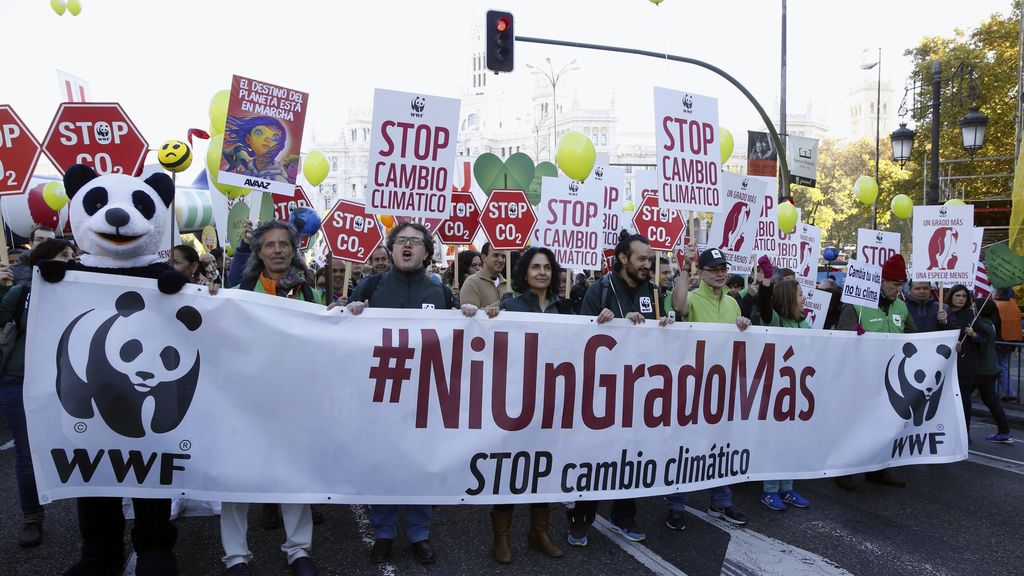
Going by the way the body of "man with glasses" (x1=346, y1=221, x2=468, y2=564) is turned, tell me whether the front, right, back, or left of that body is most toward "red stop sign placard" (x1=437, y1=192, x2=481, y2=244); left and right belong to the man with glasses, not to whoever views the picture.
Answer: back

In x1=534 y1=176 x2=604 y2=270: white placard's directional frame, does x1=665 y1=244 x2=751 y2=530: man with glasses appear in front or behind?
in front

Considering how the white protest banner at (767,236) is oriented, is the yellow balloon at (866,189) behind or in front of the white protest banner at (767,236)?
behind

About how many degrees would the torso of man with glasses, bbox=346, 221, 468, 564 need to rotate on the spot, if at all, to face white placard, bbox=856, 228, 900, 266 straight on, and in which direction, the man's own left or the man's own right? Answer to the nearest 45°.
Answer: approximately 135° to the man's own left
